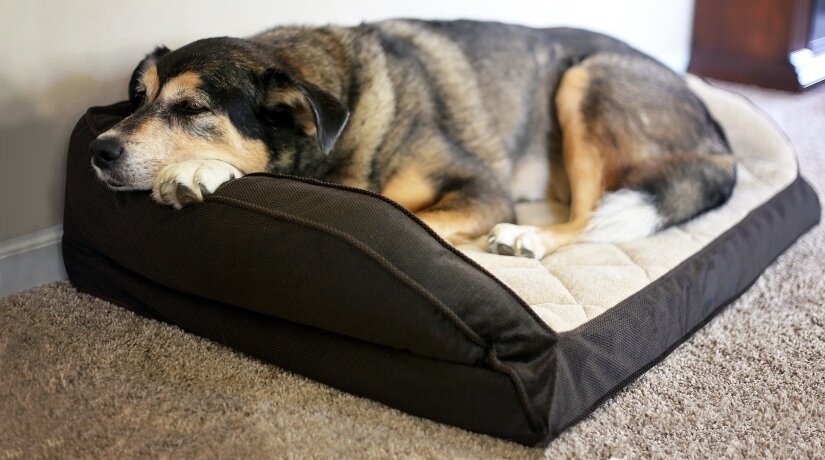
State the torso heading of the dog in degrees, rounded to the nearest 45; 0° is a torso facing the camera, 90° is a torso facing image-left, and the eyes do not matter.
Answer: approximately 90°
